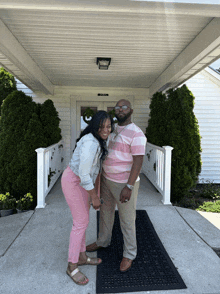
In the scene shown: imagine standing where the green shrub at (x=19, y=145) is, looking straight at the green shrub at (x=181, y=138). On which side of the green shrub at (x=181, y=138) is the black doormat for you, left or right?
right

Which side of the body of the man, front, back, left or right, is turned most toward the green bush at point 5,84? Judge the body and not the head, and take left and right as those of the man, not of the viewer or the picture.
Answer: right

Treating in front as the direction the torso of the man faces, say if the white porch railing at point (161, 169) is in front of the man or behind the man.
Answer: behind

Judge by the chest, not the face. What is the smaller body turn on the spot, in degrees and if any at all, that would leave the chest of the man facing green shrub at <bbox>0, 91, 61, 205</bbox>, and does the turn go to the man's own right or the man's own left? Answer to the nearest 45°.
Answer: approximately 90° to the man's own right

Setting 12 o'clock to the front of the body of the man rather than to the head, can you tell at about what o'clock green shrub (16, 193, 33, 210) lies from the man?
The green shrub is roughly at 3 o'clock from the man.

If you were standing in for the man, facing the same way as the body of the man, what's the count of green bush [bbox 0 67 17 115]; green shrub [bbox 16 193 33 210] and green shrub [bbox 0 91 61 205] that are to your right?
3

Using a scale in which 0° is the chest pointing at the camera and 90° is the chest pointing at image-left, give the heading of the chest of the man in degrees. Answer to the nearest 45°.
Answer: approximately 45°
